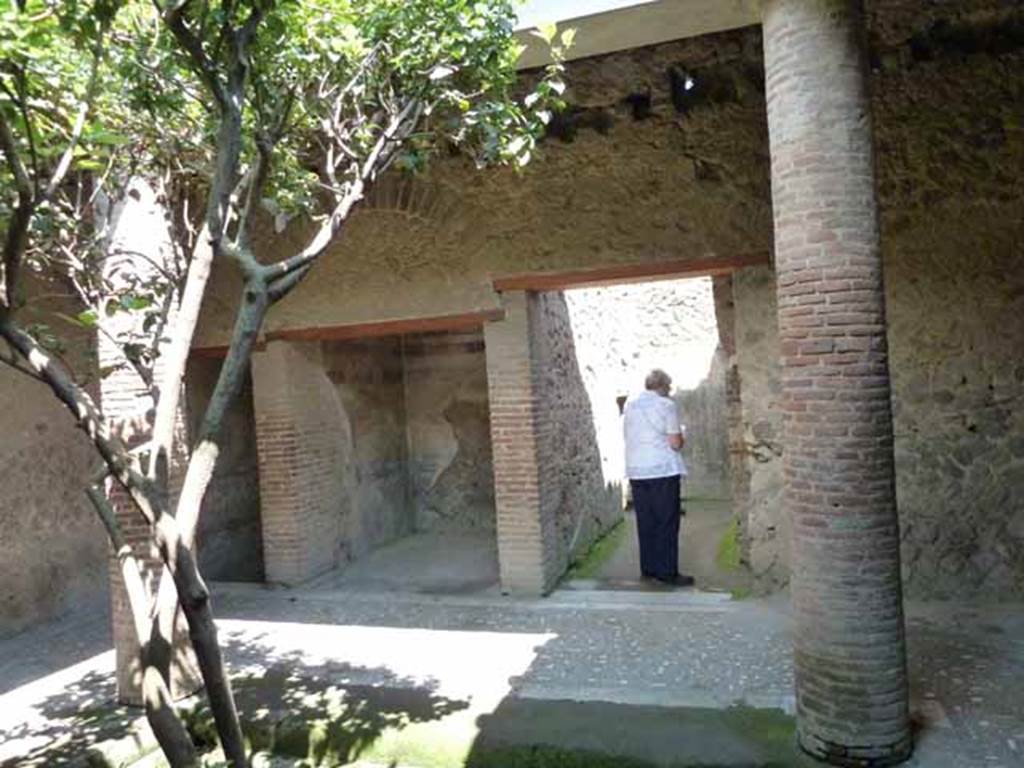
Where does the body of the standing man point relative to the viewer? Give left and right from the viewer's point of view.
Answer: facing away from the viewer and to the right of the viewer

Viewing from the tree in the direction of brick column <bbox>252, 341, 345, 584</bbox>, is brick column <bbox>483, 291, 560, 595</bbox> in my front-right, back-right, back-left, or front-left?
front-right

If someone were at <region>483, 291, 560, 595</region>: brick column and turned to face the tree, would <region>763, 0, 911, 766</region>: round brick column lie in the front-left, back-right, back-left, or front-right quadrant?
front-left

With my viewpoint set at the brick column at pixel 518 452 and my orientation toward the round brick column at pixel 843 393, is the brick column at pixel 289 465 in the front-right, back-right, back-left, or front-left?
back-right

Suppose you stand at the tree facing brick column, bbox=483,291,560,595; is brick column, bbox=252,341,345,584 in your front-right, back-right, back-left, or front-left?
front-left

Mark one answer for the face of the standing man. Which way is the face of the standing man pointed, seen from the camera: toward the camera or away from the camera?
away from the camera

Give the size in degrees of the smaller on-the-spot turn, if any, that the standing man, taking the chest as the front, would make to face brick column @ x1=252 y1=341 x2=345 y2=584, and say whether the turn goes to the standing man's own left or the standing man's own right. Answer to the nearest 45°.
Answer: approximately 135° to the standing man's own left

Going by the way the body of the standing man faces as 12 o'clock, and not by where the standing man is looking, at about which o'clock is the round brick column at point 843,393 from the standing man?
The round brick column is roughly at 4 o'clock from the standing man.

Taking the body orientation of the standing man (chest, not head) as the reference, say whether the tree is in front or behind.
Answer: behind

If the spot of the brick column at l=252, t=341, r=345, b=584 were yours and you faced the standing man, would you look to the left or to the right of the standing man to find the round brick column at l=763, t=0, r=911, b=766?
right
